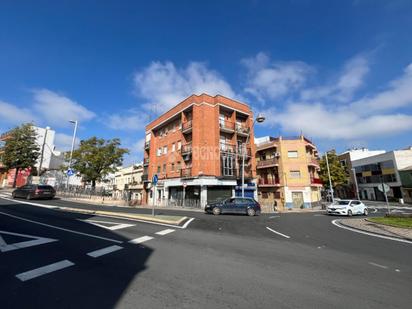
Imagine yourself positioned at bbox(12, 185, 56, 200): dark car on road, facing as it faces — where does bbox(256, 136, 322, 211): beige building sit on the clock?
The beige building is roughly at 5 o'clock from the dark car on road.

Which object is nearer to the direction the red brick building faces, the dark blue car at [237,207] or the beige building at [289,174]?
the dark blue car

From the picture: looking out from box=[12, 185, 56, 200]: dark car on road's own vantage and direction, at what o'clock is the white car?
The white car is roughly at 6 o'clock from the dark car on road.

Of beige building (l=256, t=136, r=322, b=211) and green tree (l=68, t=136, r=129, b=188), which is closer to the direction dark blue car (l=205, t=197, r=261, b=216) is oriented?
the green tree

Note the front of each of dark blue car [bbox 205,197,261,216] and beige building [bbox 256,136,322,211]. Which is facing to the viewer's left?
the dark blue car

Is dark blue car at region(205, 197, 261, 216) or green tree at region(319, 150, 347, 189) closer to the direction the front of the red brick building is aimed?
the dark blue car

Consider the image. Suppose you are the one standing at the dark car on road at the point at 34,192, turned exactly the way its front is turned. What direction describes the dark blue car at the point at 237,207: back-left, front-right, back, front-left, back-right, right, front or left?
back

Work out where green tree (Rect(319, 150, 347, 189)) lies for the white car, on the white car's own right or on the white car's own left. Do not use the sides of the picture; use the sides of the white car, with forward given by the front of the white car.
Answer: on the white car's own right

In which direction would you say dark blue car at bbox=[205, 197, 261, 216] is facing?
to the viewer's left
